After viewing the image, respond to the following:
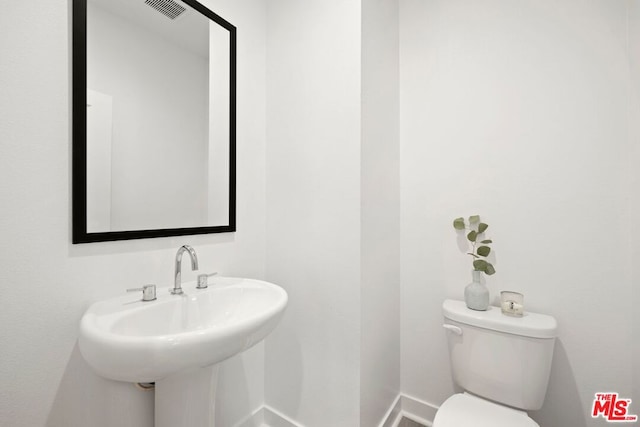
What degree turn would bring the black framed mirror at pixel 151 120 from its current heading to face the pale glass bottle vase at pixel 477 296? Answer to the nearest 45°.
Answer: approximately 45° to its left

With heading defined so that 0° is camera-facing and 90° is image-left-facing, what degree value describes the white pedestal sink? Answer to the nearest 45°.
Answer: approximately 315°

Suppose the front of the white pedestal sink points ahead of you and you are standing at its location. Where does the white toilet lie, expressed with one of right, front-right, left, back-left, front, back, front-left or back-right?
front-left

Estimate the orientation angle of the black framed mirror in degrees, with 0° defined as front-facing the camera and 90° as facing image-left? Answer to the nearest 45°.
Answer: approximately 315°

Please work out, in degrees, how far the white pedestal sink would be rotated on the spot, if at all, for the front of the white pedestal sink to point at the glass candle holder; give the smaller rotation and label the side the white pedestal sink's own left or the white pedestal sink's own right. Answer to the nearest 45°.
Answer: approximately 45° to the white pedestal sink's own left

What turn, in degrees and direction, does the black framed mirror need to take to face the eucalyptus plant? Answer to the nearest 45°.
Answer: approximately 45° to its left
